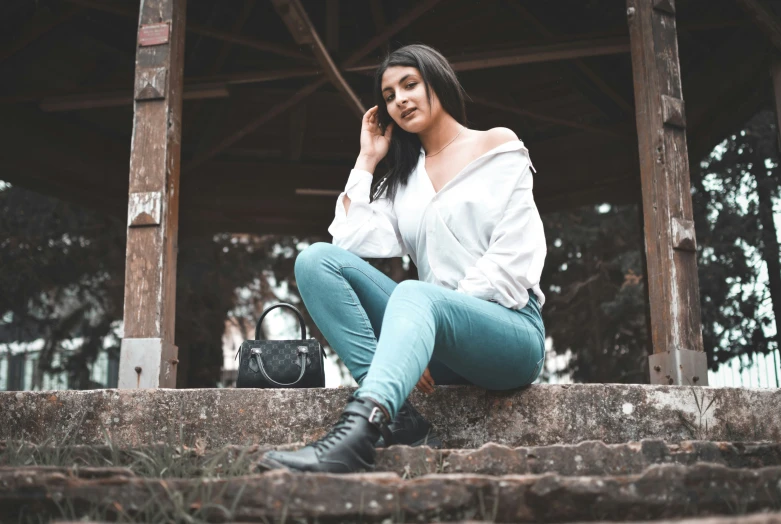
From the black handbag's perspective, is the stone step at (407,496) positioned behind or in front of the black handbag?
in front

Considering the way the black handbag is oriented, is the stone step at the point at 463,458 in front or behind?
in front

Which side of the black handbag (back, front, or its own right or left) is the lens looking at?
front

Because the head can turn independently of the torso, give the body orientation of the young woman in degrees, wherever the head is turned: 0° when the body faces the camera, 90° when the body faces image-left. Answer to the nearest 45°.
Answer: approximately 45°

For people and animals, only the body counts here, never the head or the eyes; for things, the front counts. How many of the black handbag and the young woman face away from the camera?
0

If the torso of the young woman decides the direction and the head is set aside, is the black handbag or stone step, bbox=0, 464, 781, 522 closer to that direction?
the stone step
